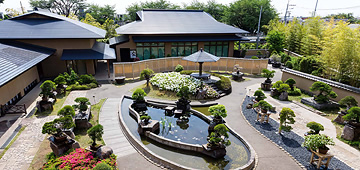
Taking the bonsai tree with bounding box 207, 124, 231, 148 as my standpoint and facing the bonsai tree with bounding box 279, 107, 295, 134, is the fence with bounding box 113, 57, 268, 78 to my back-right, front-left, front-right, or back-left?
front-left

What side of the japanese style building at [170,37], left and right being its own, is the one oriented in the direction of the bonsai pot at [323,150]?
front

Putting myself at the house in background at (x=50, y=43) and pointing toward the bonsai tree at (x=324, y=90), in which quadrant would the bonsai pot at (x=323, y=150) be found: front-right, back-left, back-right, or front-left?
front-right

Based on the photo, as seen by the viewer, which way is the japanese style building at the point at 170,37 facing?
toward the camera

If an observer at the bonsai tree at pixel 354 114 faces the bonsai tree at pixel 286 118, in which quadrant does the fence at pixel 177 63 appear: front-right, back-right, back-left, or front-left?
front-right

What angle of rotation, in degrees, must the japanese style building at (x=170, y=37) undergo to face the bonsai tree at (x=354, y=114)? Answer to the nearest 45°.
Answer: approximately 45° to its left

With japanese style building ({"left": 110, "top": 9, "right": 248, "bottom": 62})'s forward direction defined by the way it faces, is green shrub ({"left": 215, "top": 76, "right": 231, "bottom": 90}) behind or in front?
in front

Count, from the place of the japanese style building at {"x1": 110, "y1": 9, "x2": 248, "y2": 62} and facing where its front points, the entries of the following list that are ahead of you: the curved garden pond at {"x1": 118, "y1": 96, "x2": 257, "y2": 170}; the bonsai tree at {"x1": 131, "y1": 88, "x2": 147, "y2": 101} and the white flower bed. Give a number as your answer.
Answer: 3

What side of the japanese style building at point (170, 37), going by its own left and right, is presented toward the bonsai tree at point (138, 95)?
front

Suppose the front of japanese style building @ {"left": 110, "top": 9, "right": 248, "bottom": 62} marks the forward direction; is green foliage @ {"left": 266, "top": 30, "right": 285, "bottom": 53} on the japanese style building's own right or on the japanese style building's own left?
on the japanese style building's own left

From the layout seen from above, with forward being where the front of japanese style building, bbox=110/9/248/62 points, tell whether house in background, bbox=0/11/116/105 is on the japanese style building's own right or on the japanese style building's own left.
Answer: on the japanese style building's own right

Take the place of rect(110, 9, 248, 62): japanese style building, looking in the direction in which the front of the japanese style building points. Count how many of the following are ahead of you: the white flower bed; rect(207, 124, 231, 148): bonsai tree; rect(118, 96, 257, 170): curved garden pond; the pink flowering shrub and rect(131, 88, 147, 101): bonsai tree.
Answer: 5

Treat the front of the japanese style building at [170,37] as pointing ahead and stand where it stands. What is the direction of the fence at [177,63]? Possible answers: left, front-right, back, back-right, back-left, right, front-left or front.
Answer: front

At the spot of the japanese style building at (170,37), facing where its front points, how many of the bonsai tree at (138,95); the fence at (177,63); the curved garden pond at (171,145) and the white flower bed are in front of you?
4

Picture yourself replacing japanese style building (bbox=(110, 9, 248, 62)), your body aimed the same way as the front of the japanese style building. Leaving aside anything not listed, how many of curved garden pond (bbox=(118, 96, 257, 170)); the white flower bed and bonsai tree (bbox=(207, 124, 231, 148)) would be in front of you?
3

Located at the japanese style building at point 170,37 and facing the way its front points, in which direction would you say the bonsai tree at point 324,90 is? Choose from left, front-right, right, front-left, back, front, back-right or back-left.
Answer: front-left

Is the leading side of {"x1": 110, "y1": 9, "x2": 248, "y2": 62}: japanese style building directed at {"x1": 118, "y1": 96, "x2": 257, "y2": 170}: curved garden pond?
yes
